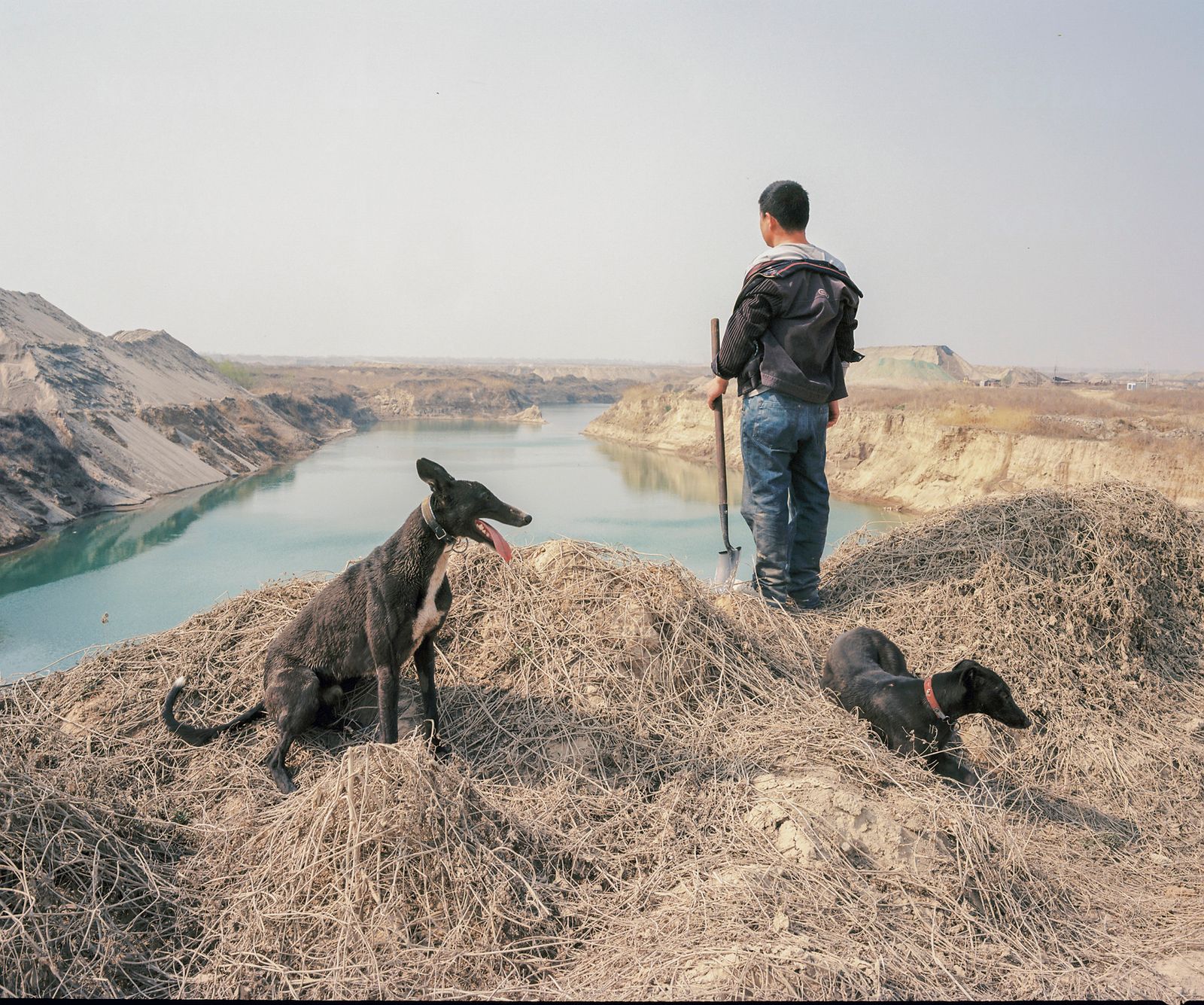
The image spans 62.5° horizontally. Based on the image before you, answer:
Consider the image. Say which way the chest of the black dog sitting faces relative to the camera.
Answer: to the viewer's right

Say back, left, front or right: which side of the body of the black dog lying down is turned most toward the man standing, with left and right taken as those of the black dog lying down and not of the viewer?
back
